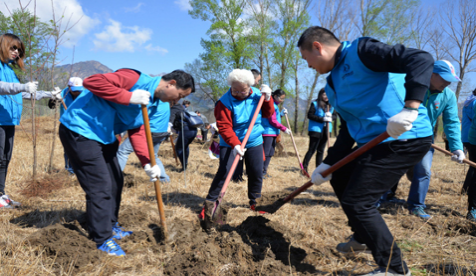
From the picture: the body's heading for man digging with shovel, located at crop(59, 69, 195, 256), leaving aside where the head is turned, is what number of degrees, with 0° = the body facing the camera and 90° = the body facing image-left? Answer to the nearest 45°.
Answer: approximately 270°

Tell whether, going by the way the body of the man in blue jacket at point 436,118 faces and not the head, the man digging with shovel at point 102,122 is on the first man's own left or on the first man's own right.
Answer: on the first man's own right

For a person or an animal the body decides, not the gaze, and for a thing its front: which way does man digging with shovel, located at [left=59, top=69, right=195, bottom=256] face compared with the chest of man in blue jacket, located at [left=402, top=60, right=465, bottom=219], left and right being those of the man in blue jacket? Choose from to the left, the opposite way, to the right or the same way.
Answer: to the left

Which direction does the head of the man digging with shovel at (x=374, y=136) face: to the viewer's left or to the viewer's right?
to the viewer's left

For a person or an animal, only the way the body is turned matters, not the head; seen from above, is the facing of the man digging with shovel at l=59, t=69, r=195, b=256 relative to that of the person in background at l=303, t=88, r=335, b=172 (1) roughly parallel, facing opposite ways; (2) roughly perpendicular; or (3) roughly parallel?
roughly perpendicular

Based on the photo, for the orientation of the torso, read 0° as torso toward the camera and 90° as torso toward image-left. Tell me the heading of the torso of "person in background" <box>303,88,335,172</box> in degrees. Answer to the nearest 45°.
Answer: approximately 315°

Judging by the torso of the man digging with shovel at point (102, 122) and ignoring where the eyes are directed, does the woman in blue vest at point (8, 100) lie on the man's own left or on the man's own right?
on the man's own left

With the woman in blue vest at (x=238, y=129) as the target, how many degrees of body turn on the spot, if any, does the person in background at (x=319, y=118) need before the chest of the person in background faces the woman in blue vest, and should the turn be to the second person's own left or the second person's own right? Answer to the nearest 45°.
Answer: approximately 45° to the second person's own right
